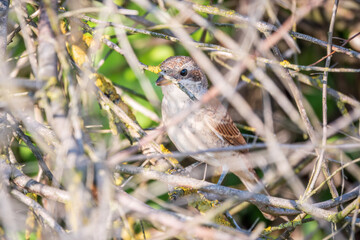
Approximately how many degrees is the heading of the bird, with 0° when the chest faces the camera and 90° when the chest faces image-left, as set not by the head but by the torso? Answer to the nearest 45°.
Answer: approximately 45°
